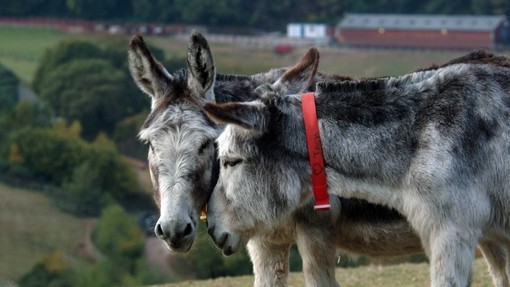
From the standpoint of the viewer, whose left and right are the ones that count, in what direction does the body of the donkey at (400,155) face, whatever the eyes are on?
facing to the left of the viewer

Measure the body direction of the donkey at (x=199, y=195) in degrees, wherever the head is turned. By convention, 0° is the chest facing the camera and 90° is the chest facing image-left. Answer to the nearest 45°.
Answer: approximately 45°
